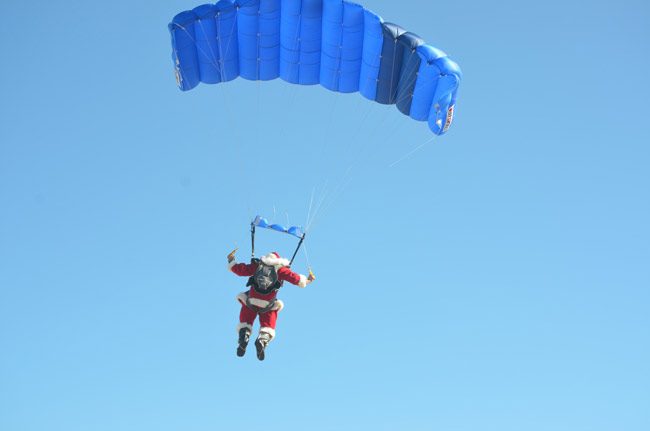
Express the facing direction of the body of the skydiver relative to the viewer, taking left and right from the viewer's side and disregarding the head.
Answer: facing away from the viewer
